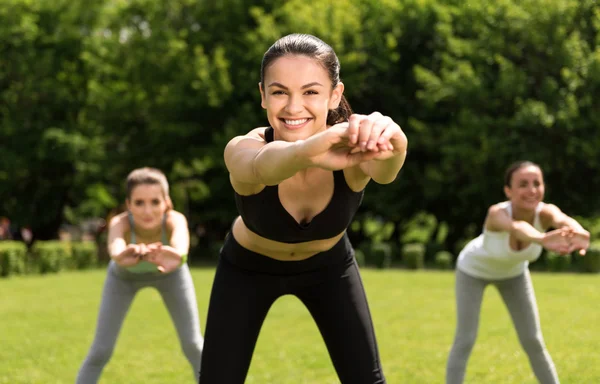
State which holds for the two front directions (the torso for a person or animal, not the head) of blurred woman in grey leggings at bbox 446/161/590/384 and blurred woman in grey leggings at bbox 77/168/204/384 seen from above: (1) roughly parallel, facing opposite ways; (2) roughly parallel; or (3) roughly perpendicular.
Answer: roughly parallel

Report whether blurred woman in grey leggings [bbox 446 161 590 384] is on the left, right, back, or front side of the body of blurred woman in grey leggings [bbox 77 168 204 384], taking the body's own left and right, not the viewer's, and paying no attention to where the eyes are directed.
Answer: left

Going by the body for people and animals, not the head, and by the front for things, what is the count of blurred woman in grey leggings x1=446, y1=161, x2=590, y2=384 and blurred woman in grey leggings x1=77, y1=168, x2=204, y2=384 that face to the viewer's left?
0

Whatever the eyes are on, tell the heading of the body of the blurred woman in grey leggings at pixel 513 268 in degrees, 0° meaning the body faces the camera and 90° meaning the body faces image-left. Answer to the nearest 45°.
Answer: approximately 315°

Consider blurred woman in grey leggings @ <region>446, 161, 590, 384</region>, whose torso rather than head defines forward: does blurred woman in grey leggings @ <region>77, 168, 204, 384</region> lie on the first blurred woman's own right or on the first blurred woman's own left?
on the first blurred woman's own right

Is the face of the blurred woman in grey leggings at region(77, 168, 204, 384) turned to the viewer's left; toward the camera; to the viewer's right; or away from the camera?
toward the camera

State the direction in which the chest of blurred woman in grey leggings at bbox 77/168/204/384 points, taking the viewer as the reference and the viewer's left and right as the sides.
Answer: facing the viewer
